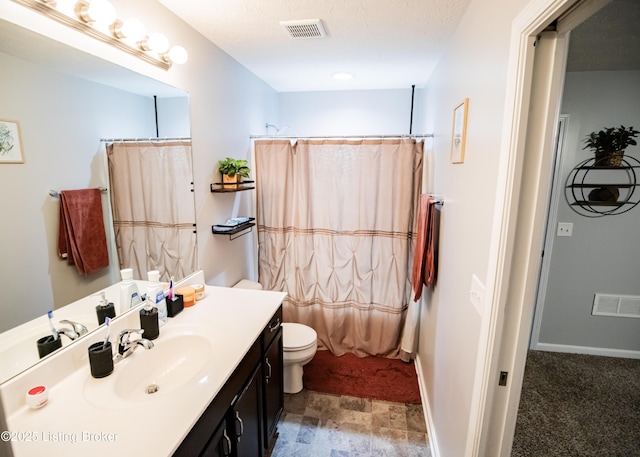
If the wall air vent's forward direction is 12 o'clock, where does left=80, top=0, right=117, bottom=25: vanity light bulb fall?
The vanity light bulb is roughly at 1 o'clock from the wall air vent.

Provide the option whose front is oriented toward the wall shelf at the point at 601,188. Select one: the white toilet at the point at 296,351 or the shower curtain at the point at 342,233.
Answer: the white toilet

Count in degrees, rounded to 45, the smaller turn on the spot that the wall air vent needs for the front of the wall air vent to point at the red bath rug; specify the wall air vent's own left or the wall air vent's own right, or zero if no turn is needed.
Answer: approximately 45° to the wall air vent's own right

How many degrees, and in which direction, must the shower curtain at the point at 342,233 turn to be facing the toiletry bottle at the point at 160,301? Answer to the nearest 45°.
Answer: approximately 45° to its right

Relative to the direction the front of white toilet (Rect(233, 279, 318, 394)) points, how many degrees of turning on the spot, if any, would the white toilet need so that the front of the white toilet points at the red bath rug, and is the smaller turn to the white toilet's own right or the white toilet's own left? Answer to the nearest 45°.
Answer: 0° — it already faces it

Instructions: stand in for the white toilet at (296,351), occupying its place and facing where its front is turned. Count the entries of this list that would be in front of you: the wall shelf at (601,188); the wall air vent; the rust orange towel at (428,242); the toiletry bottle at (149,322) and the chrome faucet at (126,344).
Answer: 3

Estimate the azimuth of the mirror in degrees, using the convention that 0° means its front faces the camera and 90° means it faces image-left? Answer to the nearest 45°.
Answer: approximately 315°

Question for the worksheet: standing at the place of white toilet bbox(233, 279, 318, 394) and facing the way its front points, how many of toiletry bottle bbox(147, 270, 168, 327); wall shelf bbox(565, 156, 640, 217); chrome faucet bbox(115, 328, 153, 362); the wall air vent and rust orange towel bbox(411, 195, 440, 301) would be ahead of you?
3

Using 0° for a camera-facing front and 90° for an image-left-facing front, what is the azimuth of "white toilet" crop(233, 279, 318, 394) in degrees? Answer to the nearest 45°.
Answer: approximately 270°

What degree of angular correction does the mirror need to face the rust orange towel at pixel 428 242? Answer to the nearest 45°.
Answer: approximately 45° to its left
